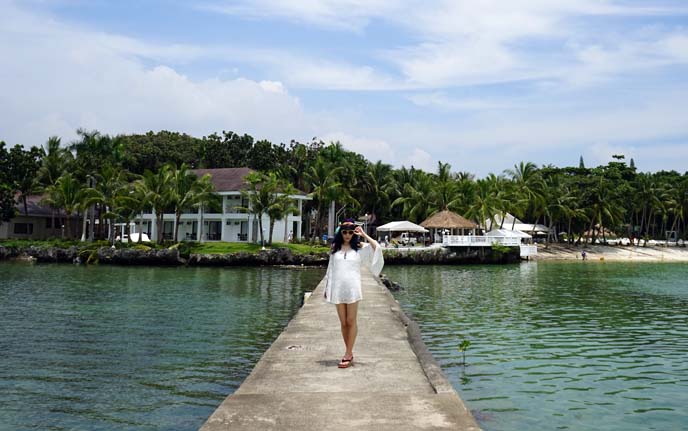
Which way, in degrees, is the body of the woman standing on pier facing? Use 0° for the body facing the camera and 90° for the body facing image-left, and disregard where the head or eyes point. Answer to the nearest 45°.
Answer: approximately 0°
